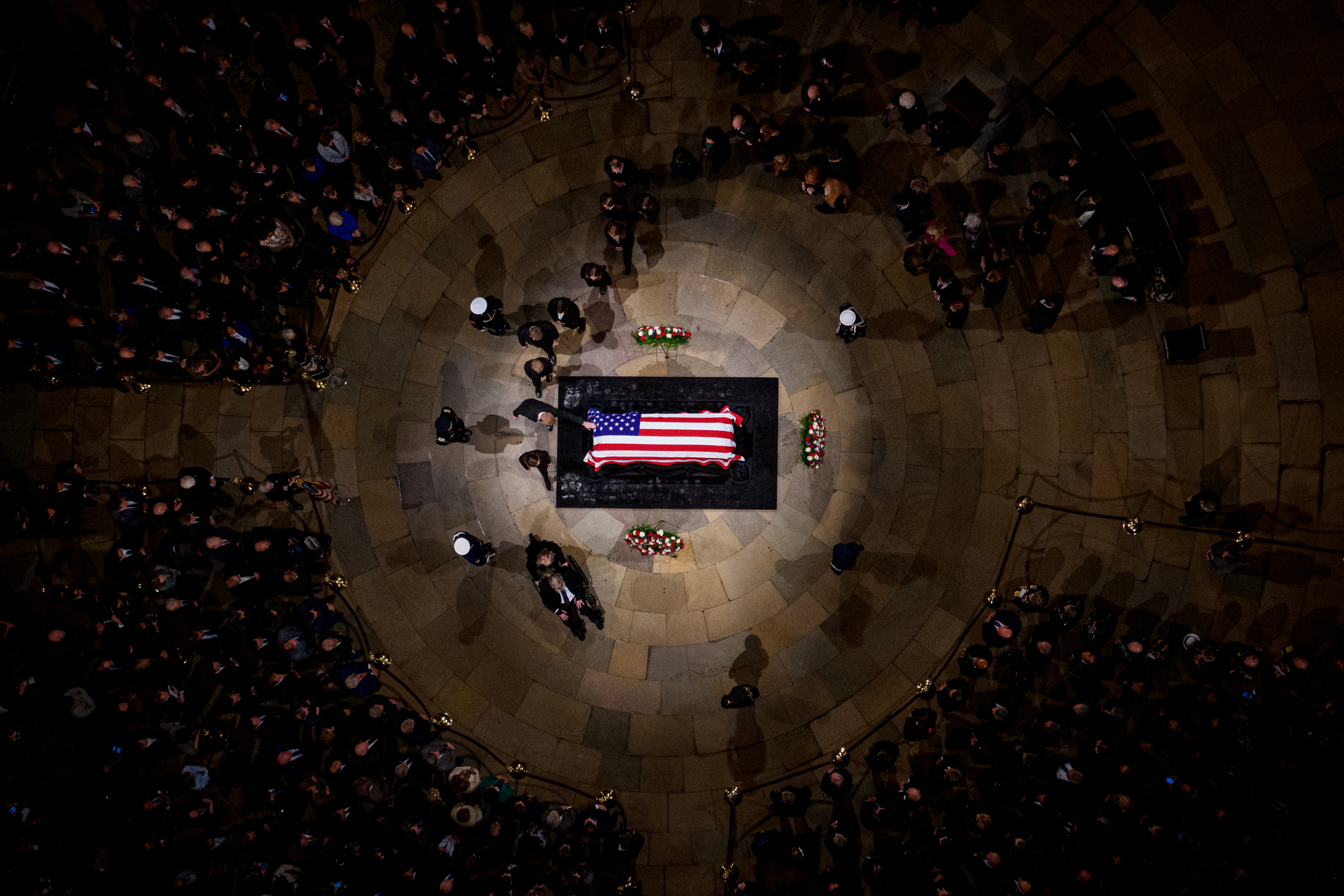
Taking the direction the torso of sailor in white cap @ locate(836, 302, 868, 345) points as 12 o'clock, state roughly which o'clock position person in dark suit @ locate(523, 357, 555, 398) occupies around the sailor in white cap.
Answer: The person in dark suit is roughly at 1 o'clock from the sailor in white cap.

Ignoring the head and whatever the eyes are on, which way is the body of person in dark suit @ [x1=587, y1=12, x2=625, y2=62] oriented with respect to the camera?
toward the camera

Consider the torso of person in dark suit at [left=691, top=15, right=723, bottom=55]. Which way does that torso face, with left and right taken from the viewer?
facing the viewer

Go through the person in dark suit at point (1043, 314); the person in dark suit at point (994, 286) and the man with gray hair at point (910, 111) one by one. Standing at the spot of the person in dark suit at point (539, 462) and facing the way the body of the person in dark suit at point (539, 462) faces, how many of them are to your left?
3

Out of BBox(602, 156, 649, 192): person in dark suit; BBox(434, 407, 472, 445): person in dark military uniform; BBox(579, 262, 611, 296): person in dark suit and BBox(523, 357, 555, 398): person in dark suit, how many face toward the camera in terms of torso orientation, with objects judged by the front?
3

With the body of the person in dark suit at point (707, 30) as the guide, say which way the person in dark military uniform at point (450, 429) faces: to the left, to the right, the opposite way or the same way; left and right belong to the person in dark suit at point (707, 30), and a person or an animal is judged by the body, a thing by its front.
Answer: to the left

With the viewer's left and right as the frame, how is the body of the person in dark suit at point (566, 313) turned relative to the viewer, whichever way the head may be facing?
facing the viewer and to the left of the viewer

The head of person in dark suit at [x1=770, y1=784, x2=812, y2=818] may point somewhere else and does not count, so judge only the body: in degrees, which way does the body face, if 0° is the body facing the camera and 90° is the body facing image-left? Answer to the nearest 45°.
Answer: approximately 180°

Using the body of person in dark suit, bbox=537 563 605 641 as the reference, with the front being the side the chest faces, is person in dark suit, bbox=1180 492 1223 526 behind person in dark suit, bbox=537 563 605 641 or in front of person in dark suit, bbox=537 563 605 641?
in front

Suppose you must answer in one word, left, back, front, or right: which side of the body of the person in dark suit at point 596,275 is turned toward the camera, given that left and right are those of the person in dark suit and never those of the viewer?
front
